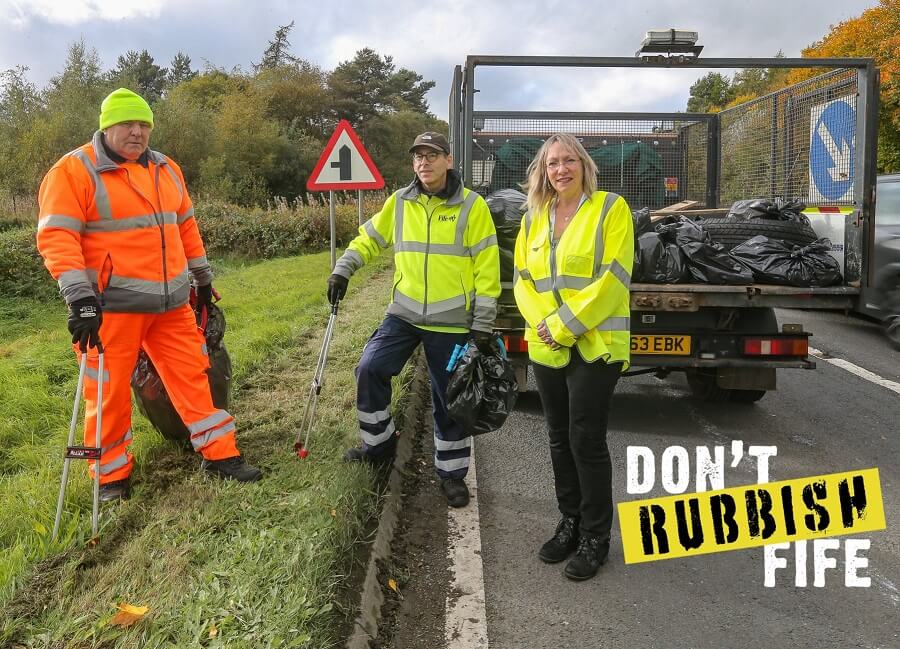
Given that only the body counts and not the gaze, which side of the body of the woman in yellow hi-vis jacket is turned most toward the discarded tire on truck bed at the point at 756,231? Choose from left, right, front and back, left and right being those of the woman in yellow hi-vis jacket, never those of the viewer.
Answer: back

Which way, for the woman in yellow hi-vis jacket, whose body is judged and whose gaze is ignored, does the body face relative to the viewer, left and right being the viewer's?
facing the viewer and to the left of the viewer

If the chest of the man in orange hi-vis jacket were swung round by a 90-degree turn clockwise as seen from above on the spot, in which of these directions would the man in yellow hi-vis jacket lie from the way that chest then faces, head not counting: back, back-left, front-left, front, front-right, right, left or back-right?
back-left

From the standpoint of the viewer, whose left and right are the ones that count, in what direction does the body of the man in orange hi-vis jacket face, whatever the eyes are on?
facing the viewer and to the right of the viewer

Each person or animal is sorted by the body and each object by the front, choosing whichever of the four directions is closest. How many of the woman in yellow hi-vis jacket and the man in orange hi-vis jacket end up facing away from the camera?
0

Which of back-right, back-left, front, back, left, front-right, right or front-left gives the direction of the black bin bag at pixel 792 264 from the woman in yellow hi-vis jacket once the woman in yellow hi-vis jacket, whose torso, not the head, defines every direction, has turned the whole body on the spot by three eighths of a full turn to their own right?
front-right

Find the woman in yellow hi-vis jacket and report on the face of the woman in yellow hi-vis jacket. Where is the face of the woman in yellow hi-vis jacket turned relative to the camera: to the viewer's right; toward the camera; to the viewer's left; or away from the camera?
toward the camera

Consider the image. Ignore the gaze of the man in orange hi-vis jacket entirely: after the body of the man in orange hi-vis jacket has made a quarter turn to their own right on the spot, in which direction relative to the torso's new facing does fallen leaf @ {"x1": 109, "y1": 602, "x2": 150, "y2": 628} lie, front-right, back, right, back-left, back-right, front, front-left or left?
front-left

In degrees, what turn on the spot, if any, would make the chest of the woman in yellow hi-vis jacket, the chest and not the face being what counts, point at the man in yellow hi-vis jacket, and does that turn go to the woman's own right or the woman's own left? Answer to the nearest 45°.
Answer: approximately 90° to the woman's own right

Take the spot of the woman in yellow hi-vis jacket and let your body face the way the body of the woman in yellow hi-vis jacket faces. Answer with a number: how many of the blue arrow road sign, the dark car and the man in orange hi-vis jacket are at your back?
2

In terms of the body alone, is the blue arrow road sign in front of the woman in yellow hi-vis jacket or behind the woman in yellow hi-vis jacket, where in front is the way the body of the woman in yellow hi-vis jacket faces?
behind

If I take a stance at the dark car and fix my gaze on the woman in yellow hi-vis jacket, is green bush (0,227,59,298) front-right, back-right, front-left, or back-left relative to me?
front-right

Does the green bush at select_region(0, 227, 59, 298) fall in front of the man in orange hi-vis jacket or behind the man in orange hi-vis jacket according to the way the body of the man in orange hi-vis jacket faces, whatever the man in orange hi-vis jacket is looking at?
behind

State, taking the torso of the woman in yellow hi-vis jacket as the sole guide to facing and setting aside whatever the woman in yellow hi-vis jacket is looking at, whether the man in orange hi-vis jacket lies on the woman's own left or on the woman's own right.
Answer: on the woman's own right

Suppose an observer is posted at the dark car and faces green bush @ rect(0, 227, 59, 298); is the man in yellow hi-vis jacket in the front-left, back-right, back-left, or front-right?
front-left
